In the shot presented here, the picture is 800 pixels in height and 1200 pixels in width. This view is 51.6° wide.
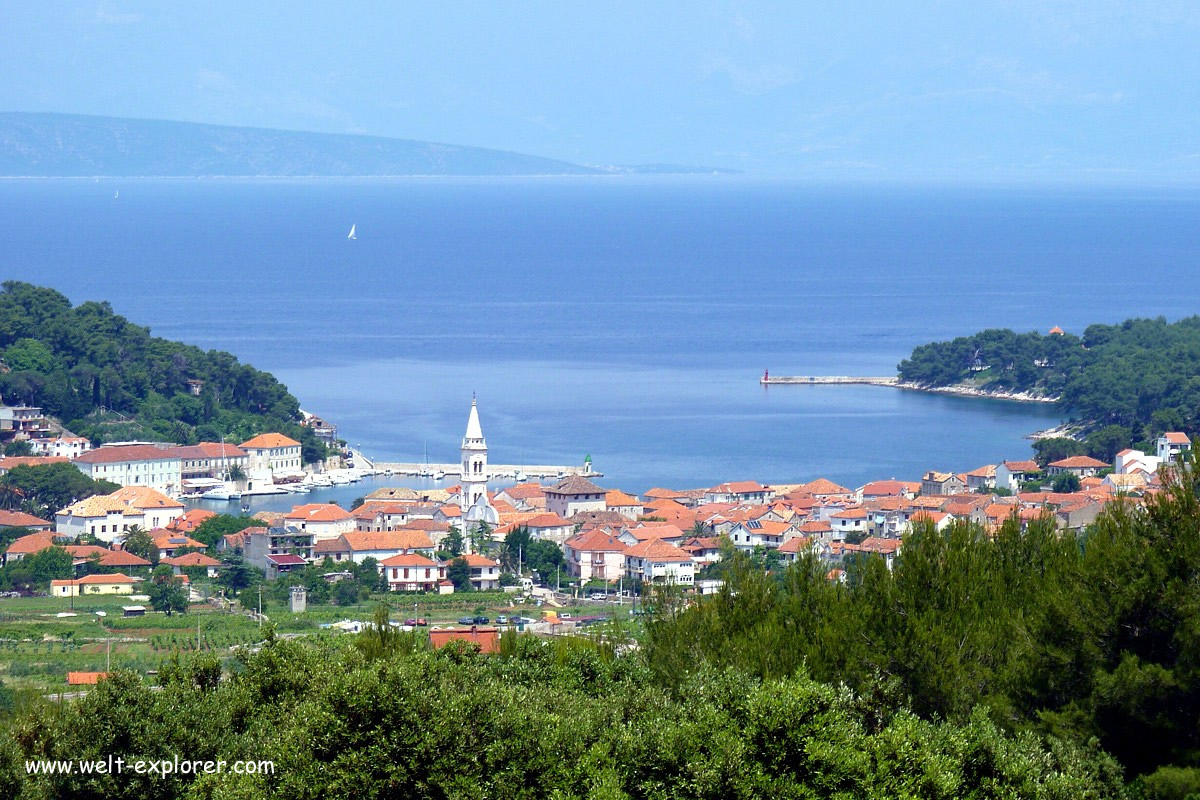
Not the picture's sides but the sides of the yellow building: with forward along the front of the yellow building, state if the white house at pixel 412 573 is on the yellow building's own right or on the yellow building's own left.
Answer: on the yellow building's own left

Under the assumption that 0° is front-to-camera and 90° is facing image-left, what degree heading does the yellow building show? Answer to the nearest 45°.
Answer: approximately 0°

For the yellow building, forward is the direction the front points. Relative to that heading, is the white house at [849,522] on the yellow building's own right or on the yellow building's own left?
on the yellow building's own left

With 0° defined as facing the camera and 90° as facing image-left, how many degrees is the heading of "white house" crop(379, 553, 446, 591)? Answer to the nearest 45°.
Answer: approximately 0°

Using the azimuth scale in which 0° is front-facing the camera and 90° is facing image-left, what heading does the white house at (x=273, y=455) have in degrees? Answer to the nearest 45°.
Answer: approximately 315°

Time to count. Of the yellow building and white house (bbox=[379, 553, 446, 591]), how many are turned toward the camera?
2

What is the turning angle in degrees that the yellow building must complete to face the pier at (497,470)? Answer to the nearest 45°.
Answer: approximately 135° to its left
